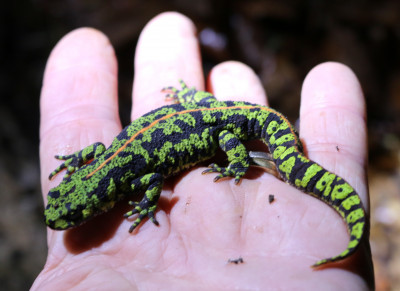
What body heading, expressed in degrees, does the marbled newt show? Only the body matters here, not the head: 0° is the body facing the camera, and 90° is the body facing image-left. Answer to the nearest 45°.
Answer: approximately 45°
